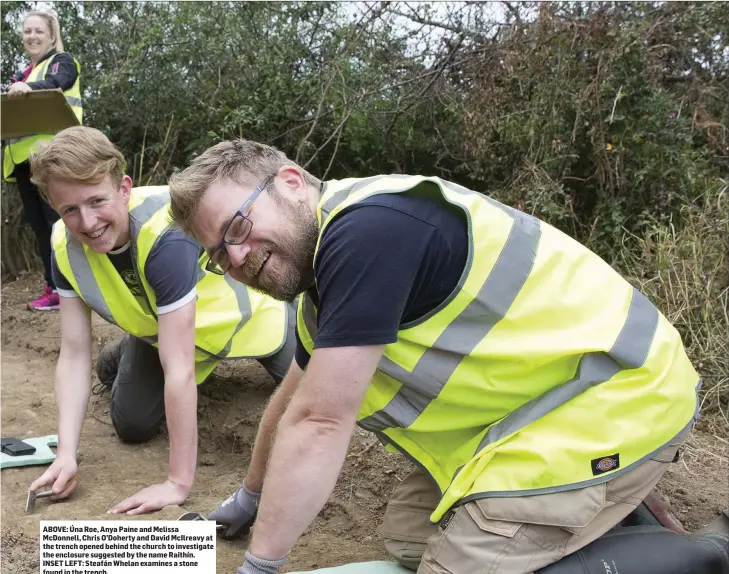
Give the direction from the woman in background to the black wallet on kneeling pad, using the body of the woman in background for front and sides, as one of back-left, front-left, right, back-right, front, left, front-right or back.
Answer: front-left

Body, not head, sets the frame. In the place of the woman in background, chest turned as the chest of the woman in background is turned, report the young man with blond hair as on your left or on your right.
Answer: on your left

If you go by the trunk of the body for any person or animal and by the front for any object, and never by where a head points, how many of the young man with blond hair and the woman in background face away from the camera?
0

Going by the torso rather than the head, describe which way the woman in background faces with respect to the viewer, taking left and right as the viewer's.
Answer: facing the viewer and to the left of the viewer

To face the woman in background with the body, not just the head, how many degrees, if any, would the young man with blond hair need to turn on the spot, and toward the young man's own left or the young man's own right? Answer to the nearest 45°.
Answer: approximately 135° to the young man's own right
